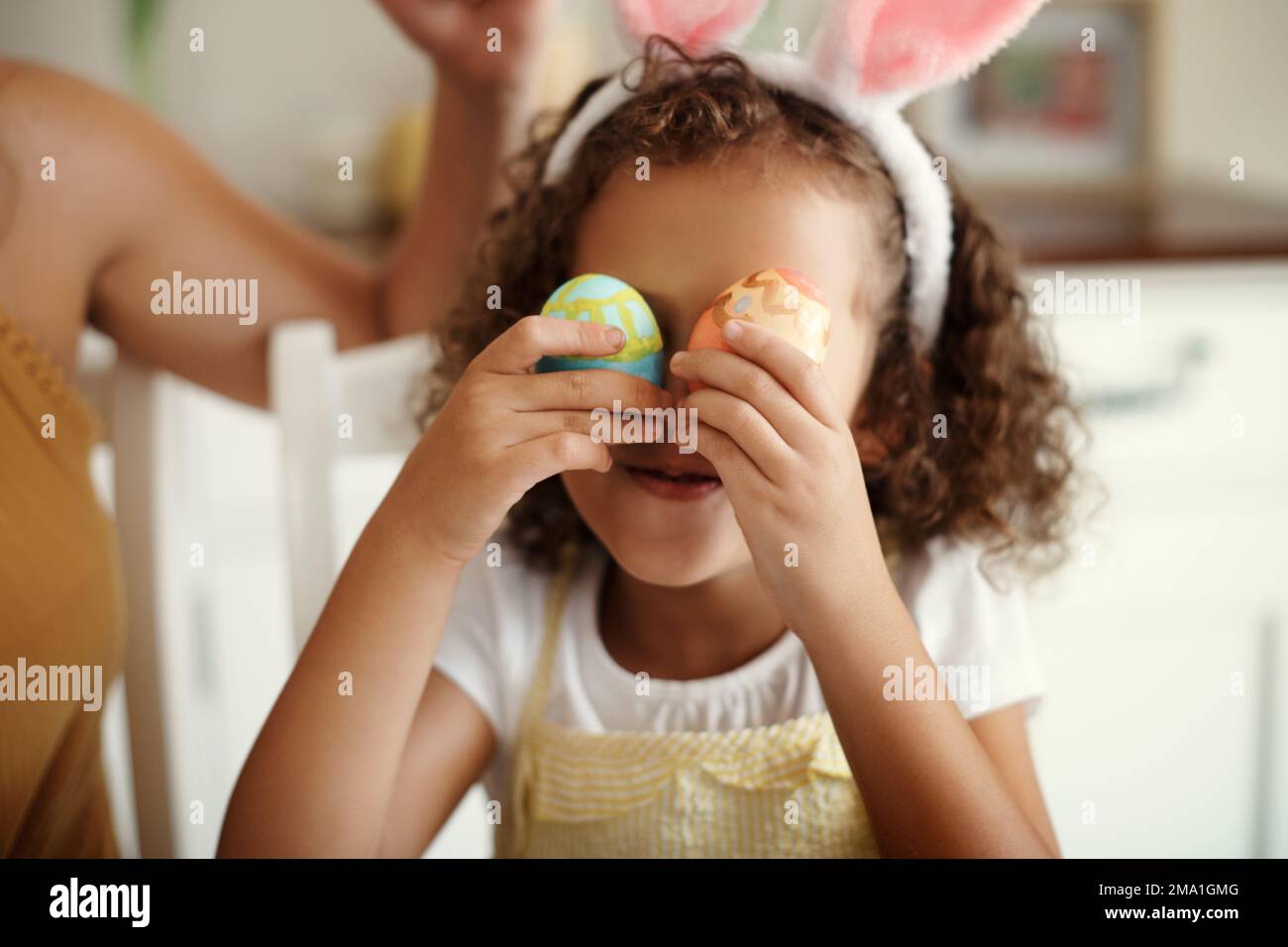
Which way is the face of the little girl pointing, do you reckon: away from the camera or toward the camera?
toward the camera

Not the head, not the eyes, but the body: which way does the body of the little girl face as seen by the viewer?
toward the camera
